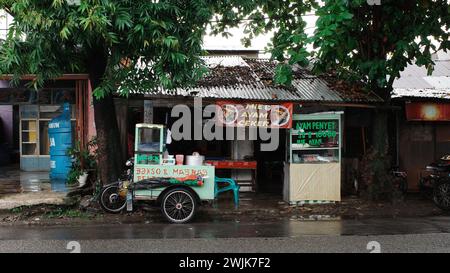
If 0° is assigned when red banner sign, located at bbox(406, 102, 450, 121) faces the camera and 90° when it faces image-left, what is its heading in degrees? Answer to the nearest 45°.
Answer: approximately 0°

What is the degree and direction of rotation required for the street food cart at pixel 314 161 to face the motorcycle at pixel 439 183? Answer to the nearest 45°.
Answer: approximately 90° to its left

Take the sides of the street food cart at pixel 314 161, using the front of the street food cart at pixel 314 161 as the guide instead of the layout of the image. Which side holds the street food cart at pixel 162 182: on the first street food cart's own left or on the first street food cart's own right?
on the first street food cart's own right

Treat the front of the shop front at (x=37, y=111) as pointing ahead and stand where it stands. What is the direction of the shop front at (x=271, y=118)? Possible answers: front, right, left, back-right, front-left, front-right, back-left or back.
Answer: front-left

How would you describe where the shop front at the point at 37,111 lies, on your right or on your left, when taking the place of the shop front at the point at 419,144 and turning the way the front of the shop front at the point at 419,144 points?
on your right

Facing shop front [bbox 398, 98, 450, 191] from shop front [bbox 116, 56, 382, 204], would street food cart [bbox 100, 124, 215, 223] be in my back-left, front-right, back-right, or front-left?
back-right

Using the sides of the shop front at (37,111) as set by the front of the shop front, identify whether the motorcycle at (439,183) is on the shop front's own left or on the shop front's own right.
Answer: on the shop front's own left

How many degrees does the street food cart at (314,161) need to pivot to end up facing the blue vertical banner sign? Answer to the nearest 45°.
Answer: approximately 90° to its right

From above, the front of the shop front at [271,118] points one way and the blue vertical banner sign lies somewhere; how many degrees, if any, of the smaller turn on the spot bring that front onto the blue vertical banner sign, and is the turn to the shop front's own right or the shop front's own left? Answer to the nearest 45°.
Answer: approximately 90° to the shop front's own right

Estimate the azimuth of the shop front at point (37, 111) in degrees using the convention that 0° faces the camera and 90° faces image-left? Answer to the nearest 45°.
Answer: approximately 0°
